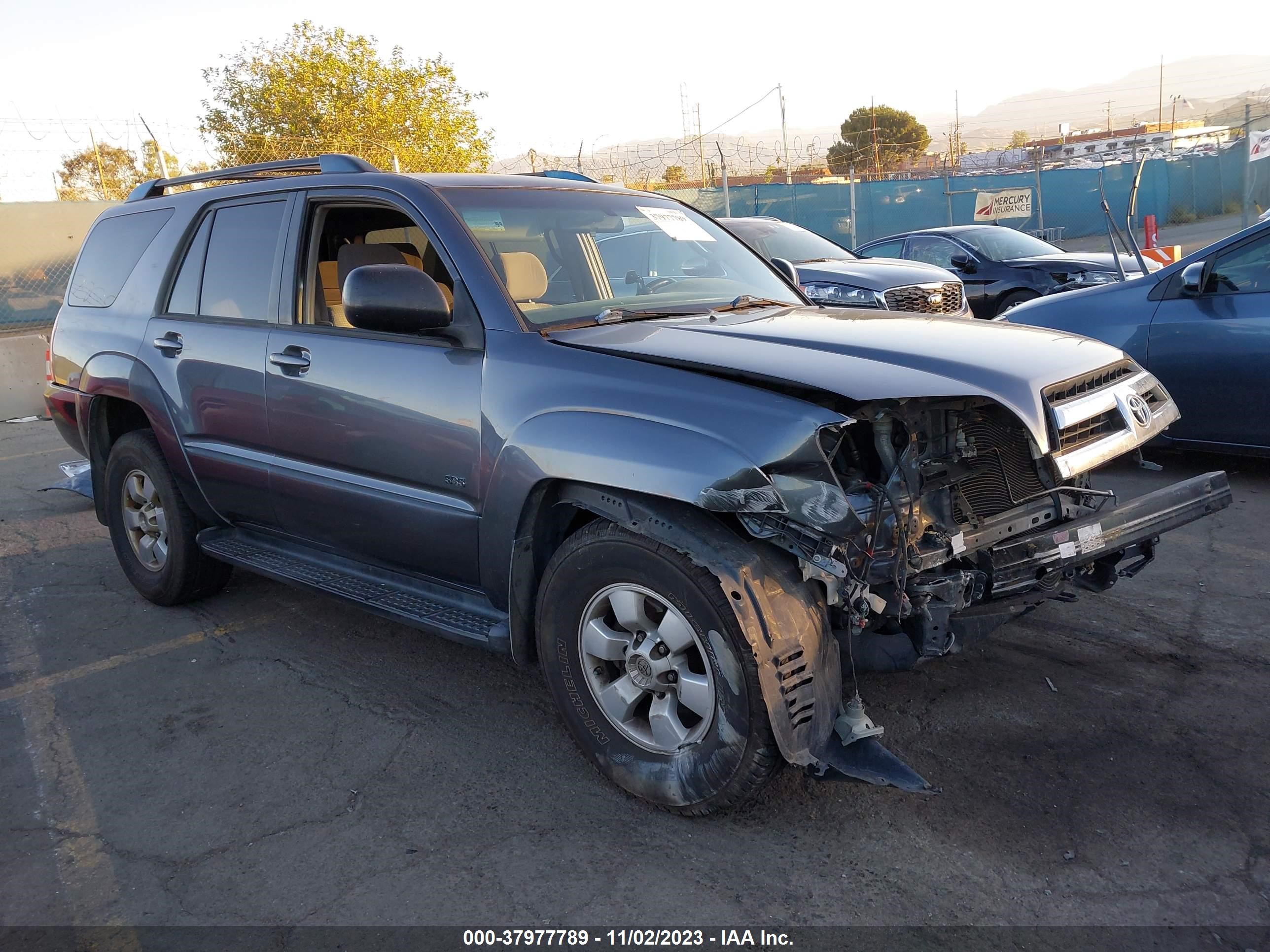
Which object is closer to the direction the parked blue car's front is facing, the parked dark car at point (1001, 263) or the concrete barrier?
the concrete barrier

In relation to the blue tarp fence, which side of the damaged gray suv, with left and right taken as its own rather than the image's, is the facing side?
left

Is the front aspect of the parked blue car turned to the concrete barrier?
yes

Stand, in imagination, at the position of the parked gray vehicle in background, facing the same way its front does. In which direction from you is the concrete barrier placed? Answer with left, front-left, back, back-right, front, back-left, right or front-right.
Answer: back-right

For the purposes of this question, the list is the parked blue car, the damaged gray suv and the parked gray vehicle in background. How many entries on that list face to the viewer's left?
1

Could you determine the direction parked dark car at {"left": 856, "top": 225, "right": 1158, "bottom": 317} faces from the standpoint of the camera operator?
facing the viewer and to the right of the viewer

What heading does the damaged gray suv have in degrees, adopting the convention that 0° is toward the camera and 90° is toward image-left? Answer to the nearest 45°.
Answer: approximately 315°

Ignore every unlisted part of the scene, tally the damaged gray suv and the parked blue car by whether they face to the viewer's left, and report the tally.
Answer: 1

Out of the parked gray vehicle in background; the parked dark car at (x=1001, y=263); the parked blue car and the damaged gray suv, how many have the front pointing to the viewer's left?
1

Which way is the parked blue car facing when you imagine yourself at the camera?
facing to the left of the viewer

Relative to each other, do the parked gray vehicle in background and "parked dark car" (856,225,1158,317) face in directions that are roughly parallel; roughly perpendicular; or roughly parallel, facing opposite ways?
roughly parallel

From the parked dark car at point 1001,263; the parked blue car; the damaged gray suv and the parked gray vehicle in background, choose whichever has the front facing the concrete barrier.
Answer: the parked blue car

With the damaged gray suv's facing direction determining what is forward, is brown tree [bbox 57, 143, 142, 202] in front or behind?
behind

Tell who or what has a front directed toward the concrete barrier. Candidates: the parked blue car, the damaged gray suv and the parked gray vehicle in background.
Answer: the parked blue car
